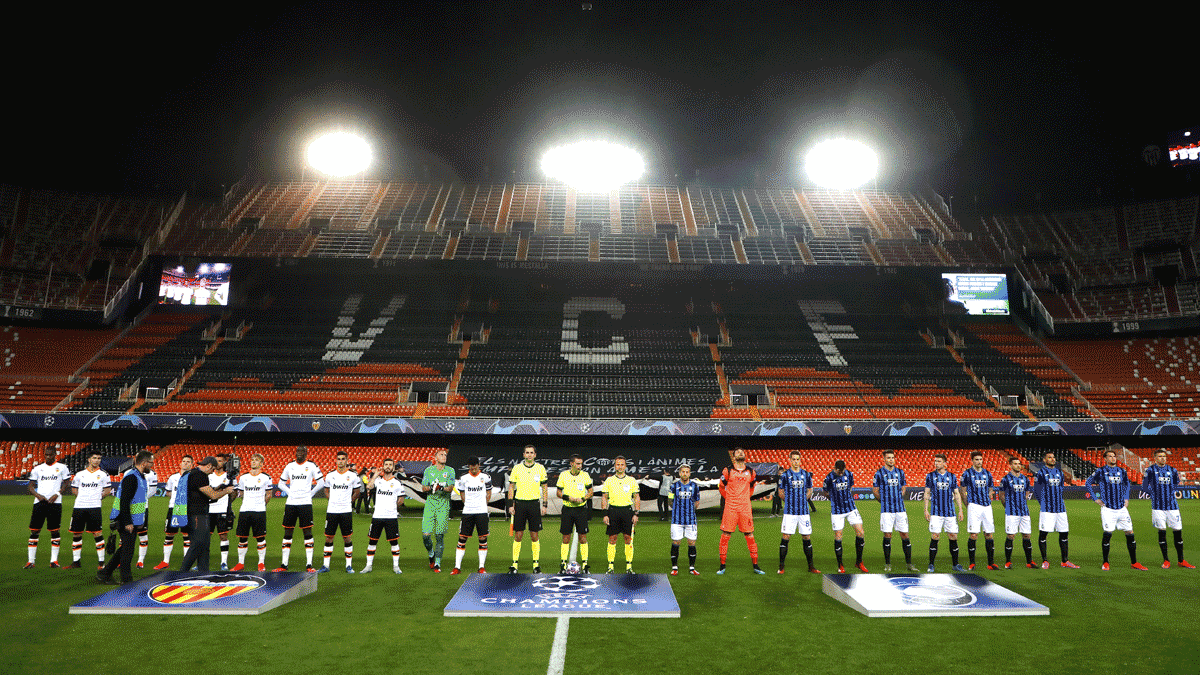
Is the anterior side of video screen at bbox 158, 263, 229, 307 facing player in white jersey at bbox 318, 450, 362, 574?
yes

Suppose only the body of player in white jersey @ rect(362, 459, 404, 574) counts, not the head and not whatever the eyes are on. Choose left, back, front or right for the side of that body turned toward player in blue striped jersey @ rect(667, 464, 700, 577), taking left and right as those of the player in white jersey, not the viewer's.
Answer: left

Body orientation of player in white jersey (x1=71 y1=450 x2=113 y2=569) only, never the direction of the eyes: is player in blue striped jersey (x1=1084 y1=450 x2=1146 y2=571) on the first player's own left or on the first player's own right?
on the first player's own left

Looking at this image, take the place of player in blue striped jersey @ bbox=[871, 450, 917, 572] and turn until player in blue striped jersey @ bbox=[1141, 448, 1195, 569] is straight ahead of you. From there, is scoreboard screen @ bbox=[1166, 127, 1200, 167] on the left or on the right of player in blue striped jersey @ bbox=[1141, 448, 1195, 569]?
left

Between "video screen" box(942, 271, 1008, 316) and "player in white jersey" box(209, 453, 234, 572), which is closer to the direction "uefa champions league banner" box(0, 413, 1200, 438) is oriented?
the player in white jersey

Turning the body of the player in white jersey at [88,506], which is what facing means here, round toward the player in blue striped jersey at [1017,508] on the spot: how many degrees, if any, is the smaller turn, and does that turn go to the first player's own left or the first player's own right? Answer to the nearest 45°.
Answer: approximately 45° to the first player's own left

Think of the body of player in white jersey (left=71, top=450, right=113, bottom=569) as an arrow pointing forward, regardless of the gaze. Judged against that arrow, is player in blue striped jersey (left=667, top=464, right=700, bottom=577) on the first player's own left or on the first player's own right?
on the first player's own left

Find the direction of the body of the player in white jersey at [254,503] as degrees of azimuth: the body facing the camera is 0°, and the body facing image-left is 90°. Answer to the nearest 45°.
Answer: approximately 0°

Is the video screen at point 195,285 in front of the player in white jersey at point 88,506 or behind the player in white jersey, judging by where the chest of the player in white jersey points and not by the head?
behind
